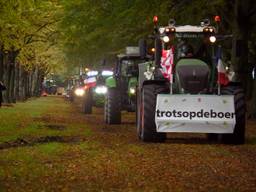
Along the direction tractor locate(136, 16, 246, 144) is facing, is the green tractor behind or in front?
behind

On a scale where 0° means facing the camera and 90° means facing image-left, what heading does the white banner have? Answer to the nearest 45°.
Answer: approximately 0°

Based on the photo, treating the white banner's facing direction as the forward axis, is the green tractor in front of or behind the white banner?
behind
